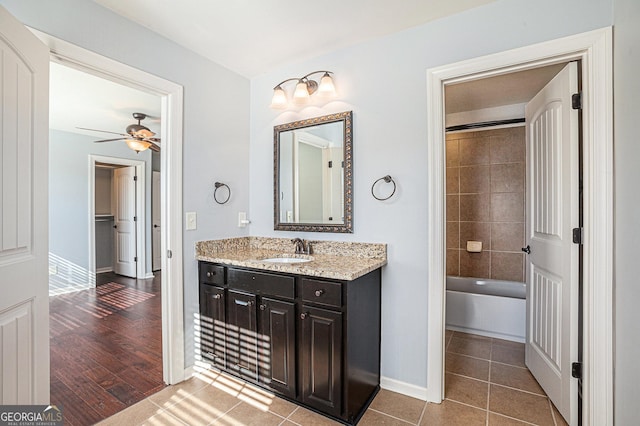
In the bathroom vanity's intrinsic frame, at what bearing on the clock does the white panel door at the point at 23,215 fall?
The white panel door is roughly at 1 o'clock from the bathroom vanity.

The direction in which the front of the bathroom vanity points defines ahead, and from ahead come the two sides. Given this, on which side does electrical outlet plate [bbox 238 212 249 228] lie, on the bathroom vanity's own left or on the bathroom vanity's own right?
on the bathroom vanity's own right

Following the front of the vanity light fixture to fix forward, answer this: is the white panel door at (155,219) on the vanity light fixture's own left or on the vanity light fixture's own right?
on the vanity light fixture's own right

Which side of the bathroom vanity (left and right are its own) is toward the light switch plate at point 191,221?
right

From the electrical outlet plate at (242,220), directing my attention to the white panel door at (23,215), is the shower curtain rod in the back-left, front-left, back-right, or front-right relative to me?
back-left

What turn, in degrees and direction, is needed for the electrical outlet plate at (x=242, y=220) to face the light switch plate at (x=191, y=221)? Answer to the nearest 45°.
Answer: approximately 90° to its right
